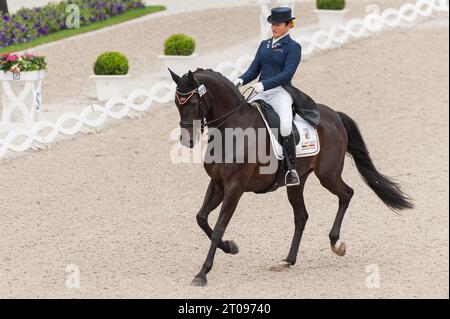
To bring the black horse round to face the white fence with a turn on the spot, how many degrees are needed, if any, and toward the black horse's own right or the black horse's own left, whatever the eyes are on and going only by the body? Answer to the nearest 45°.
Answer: approximately 135° to the black horse's own right

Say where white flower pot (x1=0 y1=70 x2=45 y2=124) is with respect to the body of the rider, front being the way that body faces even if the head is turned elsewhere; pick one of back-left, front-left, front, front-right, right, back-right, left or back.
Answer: right

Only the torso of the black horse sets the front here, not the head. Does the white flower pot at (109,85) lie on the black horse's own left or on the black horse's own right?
on the black horse's own right

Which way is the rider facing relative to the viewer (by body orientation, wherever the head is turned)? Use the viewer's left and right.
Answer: facing the viewer and to the left of the viewer

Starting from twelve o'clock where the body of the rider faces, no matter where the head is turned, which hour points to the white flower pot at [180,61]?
The white flower pot is roughly at 4 o'clock from the rider.

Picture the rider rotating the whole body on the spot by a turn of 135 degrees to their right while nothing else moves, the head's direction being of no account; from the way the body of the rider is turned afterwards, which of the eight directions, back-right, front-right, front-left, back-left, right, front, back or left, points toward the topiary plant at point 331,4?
front

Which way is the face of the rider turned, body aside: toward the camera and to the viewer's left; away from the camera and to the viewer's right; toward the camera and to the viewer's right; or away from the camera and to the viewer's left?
toward the camera and to the viewer's left

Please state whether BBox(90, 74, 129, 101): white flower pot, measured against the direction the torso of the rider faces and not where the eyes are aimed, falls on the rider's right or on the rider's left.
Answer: on the rider's right

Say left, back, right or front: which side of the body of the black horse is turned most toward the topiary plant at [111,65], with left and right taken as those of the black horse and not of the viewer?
right

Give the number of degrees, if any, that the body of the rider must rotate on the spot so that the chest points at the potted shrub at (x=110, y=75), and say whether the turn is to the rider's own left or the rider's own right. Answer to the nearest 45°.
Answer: approximately 90° to the rider's own right

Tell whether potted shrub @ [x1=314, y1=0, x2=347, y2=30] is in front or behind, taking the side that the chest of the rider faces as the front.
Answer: behind
